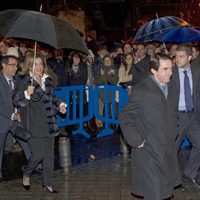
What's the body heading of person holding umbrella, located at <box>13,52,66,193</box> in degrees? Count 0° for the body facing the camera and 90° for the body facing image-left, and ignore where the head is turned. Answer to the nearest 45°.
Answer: approximately 315°

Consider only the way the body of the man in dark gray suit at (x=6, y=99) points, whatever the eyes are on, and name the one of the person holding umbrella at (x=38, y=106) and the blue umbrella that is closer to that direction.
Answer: the person holding umbrella

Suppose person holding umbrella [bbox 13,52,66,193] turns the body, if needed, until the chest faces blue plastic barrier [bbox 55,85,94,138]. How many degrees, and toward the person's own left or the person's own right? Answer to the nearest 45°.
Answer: approximately 135° to the person's own left

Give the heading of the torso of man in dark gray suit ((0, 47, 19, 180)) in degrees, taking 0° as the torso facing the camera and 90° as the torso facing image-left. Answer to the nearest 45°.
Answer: approximately 315°

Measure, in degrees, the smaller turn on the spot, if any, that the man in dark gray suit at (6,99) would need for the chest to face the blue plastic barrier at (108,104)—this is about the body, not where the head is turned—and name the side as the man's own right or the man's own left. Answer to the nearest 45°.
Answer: approximately 90° to the man's own left

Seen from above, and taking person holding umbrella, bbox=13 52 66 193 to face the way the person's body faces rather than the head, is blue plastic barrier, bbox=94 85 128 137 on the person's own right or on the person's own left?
on the person's own left

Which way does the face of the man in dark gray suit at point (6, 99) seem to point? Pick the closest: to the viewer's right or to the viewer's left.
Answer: to the viewer's right
